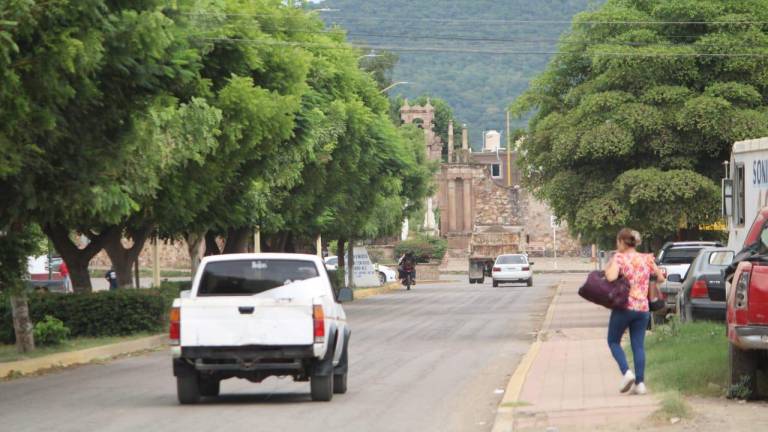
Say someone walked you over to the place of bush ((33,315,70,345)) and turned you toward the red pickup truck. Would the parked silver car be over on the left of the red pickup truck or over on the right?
left

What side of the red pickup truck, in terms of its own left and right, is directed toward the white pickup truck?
left

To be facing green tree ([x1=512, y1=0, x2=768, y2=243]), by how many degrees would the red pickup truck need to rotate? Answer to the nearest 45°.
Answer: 0° — it already faces it

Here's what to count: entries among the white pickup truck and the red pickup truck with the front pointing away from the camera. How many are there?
2

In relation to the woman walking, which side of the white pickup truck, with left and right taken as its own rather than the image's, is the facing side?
right

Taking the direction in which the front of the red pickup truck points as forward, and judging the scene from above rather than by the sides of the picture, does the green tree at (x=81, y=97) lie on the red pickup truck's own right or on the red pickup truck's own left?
on the red pickup truck's own left

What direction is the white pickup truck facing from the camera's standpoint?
away from the camera

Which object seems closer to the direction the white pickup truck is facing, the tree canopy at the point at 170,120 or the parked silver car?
the tree canopy

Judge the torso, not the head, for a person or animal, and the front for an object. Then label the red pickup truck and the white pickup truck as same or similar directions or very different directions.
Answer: same or similar directions

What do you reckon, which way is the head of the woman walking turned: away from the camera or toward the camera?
away from the camera

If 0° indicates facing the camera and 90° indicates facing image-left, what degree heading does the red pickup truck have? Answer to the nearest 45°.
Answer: approximately 180°

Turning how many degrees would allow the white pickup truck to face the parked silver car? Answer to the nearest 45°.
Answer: approximately 45° to its right
